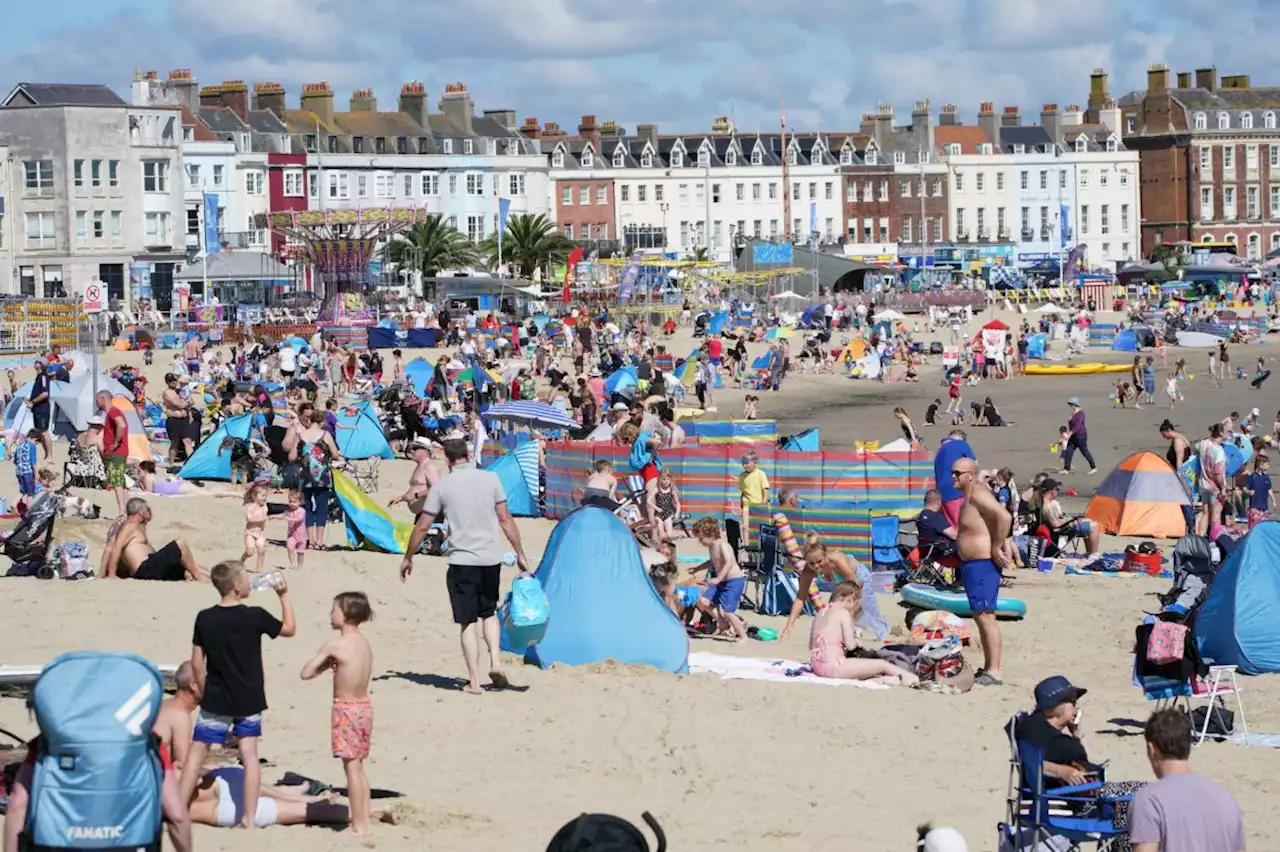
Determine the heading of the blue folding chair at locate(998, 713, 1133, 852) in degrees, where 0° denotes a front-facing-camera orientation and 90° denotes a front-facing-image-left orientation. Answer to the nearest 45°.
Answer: approximately 270°

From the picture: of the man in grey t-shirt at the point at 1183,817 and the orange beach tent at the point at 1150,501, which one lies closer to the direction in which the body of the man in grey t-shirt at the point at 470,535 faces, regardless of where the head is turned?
the orange beach tent

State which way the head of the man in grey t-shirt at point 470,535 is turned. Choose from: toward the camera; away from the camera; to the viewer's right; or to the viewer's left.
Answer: away from the camera

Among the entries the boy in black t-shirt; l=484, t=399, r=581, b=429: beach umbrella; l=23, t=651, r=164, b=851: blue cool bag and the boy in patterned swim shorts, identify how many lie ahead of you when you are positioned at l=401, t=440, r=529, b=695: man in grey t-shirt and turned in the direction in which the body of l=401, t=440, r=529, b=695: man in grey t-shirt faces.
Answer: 1

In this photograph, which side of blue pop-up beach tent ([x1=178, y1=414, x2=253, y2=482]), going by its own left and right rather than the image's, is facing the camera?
right

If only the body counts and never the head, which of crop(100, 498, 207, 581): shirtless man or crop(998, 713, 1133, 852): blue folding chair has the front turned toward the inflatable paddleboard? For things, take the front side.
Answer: the shirtless man

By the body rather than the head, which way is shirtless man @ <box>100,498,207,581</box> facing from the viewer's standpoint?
to the viewer's right

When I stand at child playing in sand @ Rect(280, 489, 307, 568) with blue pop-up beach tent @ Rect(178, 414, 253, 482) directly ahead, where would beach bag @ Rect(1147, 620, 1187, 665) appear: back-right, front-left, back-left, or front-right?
back-right

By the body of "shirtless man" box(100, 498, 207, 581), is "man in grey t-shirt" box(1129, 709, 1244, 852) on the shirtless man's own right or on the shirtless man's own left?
on the shirtless man's own right

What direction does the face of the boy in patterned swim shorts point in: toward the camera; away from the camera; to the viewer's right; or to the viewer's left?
to the viewer's left
